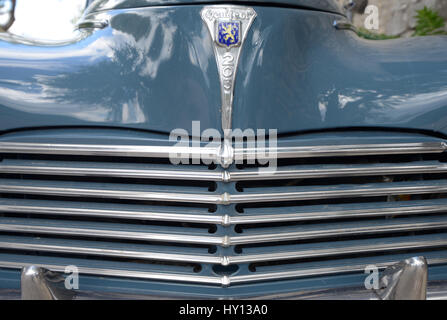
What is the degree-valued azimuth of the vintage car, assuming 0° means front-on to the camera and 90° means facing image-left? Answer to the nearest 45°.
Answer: approximately 0°
